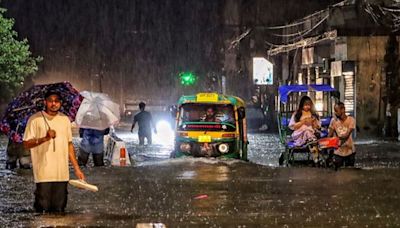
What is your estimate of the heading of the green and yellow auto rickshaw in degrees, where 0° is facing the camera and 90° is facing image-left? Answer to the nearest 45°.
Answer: approximately 0°

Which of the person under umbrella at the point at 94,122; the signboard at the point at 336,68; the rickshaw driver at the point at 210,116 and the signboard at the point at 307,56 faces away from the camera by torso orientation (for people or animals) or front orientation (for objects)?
the person under umbrella

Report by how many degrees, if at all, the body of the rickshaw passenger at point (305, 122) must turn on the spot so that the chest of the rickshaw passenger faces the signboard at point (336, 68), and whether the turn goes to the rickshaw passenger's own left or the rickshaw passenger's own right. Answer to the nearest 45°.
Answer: approximately 180°

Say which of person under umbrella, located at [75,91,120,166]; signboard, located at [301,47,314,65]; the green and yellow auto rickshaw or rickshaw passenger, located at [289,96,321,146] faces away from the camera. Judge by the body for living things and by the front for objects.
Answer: the person under umbrella

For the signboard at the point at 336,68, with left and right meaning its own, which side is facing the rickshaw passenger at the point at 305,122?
front

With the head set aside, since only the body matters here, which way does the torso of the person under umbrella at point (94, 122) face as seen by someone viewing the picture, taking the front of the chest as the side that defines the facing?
away from the camera

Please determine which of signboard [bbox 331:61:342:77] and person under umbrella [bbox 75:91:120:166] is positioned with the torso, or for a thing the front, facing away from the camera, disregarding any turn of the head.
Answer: the person under umbrella
